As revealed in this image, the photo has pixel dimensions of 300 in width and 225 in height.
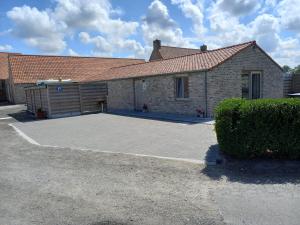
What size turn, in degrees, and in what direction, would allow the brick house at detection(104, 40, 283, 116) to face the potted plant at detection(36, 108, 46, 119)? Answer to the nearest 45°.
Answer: approximately 45° to its right

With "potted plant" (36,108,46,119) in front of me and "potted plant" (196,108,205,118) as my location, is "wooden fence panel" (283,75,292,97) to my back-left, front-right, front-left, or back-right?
back-right

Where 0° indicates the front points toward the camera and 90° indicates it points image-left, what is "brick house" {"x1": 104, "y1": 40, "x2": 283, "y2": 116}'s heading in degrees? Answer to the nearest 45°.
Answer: approximately 45°

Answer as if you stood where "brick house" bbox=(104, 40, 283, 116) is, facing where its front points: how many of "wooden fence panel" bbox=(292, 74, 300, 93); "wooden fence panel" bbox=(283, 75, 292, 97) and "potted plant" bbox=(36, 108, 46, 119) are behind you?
2

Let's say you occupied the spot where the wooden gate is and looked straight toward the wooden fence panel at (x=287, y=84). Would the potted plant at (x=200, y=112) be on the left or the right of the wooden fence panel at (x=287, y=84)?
right

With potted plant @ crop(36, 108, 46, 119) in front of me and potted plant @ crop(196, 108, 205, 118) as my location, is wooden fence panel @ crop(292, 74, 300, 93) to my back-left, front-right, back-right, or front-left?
back-right

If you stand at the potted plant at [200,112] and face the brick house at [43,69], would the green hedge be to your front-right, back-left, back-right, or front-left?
back-left

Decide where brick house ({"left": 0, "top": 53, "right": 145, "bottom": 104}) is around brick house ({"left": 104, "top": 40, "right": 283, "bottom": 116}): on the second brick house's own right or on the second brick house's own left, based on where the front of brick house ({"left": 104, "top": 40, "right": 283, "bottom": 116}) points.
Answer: on the second brick house's own right

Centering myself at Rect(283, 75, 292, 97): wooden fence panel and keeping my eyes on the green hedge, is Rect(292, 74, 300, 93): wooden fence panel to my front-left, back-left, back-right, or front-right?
back-left

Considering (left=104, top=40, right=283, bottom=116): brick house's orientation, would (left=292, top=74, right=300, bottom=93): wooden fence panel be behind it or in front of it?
behind

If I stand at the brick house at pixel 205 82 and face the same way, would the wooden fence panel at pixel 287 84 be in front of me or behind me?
behind

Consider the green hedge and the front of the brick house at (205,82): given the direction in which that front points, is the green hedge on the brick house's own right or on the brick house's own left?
on the brick house's own left
